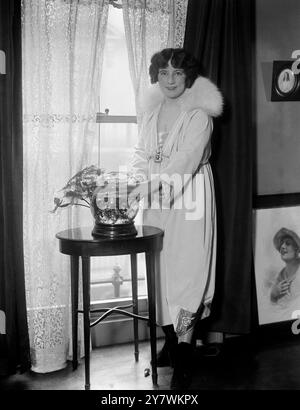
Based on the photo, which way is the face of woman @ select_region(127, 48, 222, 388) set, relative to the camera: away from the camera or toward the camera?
toward the camera

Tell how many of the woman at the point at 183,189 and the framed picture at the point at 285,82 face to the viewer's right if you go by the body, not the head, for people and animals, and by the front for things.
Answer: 0

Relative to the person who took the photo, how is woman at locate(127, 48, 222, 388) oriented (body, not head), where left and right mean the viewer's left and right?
facing the viewer and to the left of the viewer

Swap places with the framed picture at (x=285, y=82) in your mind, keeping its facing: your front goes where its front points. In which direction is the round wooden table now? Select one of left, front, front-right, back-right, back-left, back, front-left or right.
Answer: front-right

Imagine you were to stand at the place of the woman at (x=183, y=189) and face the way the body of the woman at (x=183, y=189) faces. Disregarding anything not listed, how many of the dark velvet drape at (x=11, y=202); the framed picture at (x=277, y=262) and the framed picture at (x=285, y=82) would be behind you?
2

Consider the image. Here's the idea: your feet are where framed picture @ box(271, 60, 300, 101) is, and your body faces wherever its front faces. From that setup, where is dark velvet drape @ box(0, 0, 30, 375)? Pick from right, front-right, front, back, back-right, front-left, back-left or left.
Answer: front-right

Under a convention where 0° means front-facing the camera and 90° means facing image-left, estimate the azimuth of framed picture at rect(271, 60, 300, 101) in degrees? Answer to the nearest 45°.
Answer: approximately 0°
